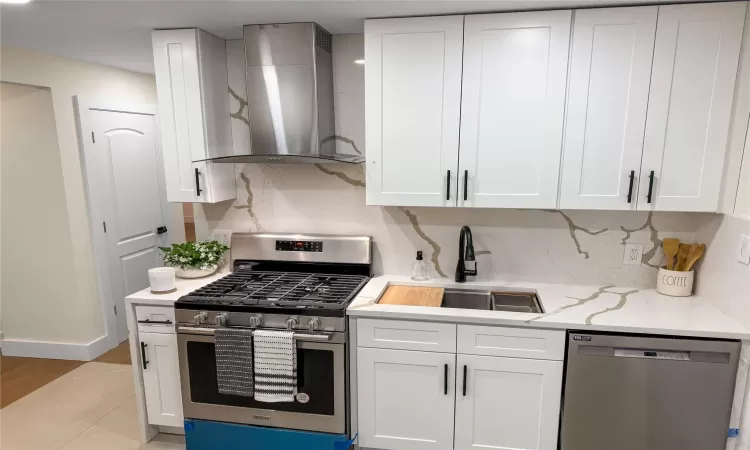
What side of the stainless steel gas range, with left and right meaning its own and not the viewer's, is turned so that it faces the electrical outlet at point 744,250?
left

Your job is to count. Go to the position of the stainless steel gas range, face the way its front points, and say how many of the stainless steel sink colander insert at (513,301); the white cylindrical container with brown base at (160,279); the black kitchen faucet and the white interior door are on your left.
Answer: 2

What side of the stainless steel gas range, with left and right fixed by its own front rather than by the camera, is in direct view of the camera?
front

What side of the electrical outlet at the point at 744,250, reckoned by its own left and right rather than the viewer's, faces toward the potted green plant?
front

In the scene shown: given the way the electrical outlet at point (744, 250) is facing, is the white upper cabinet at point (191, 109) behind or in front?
in front

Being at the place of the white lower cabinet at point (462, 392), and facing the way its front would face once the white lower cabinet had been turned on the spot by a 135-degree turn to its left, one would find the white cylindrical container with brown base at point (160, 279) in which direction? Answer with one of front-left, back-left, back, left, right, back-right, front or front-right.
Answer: back-left

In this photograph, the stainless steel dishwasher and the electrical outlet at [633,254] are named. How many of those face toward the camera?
2

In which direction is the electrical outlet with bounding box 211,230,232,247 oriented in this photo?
toward the camera
